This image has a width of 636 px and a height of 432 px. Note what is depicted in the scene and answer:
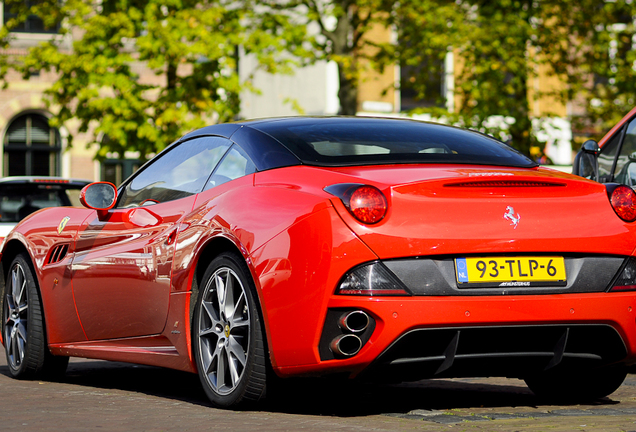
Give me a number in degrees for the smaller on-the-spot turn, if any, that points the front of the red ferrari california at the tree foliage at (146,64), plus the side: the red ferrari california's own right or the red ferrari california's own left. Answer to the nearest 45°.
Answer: approximately 45° to the red ferrari california's own right

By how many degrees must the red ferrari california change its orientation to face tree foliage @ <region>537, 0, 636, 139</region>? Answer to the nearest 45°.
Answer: approximately 45° to its right

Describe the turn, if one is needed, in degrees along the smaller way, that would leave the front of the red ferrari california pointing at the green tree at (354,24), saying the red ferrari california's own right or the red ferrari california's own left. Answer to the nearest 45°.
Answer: approximately 45° to the red ferrari california's own right

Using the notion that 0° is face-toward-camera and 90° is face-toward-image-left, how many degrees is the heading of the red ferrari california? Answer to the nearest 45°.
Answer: approximately 135°
